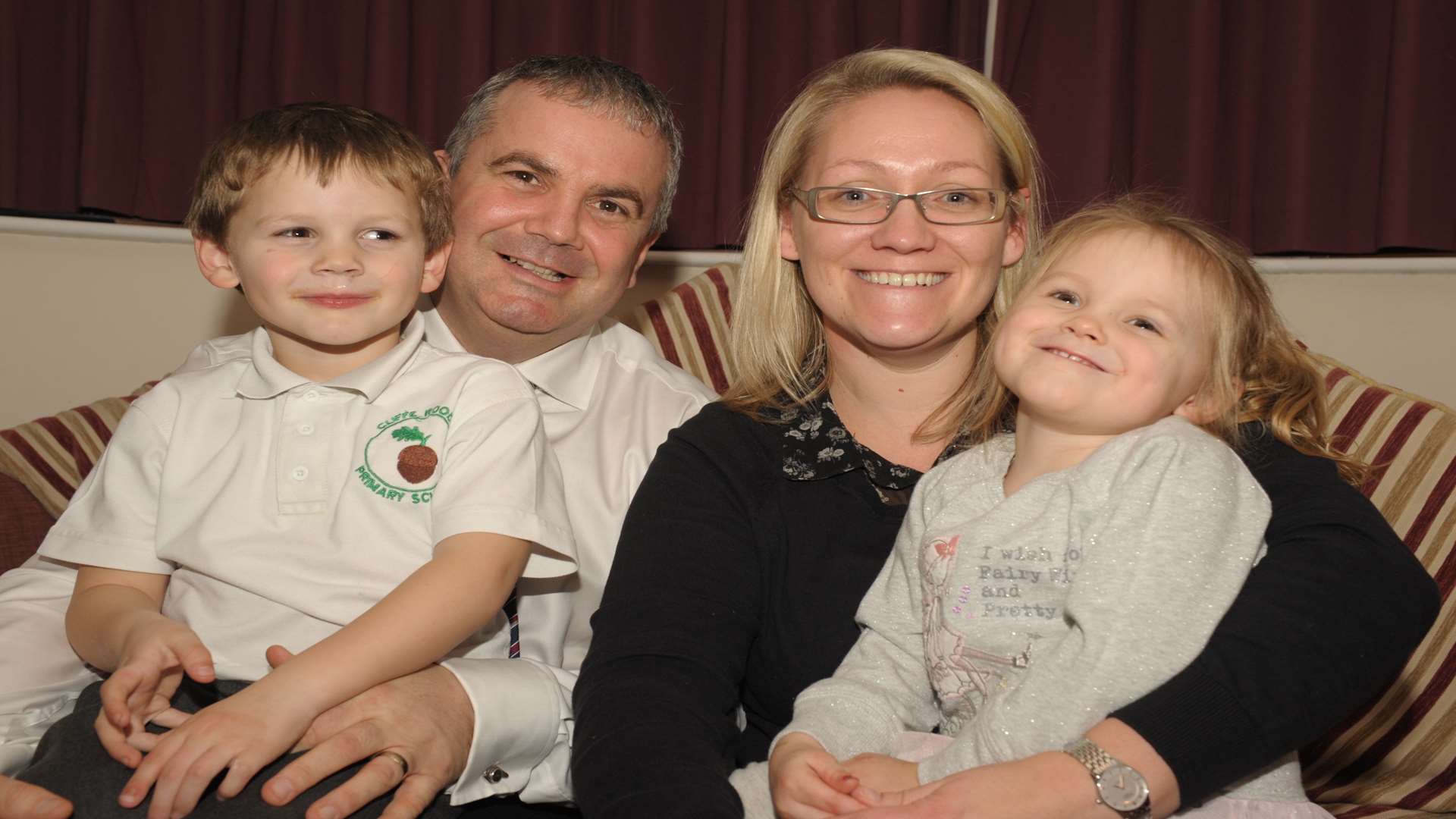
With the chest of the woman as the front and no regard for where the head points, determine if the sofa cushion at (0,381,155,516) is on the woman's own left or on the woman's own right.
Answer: on the woman's own right

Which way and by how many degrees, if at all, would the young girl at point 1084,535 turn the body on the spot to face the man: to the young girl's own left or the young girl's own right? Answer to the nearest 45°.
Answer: approximately 90° to the young girl's own right

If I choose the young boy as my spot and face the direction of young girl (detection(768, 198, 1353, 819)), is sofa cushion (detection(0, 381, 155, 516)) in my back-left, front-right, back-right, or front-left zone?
back-left

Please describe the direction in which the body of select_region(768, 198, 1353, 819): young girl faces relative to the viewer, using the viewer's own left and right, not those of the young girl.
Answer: facing the viewer and to the left of the viewer

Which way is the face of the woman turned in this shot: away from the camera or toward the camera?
toward the camera

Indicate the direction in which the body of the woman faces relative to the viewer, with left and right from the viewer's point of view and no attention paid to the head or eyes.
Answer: facing the viewer

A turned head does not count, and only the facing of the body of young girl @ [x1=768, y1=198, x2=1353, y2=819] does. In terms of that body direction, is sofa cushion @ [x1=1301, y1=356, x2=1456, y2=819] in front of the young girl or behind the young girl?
behind
